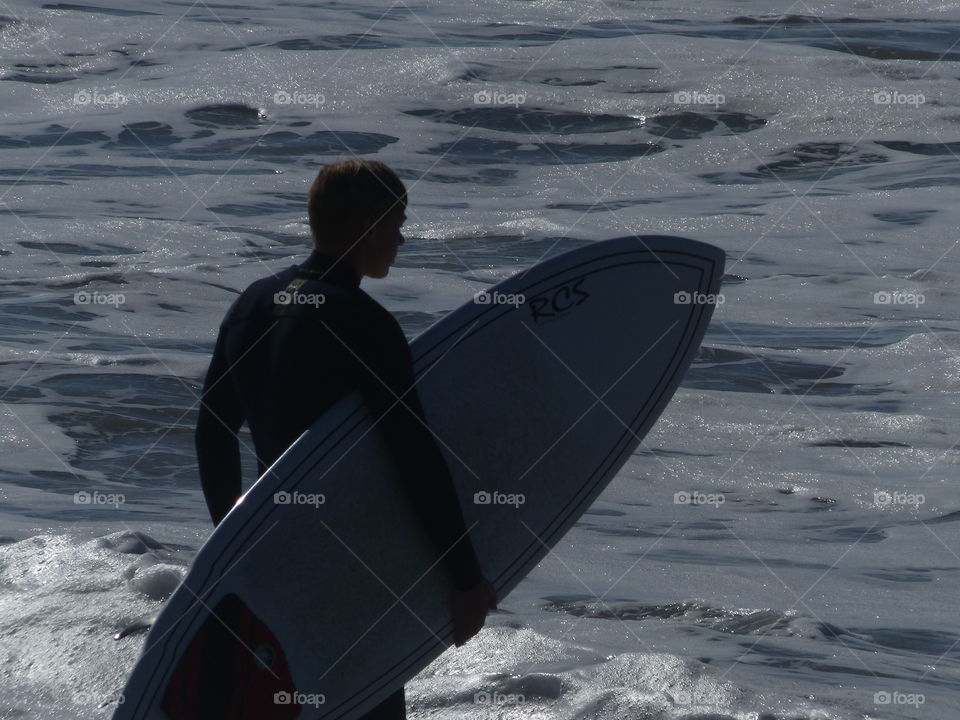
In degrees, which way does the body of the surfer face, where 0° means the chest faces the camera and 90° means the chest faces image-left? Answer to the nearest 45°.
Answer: approximately 225°
